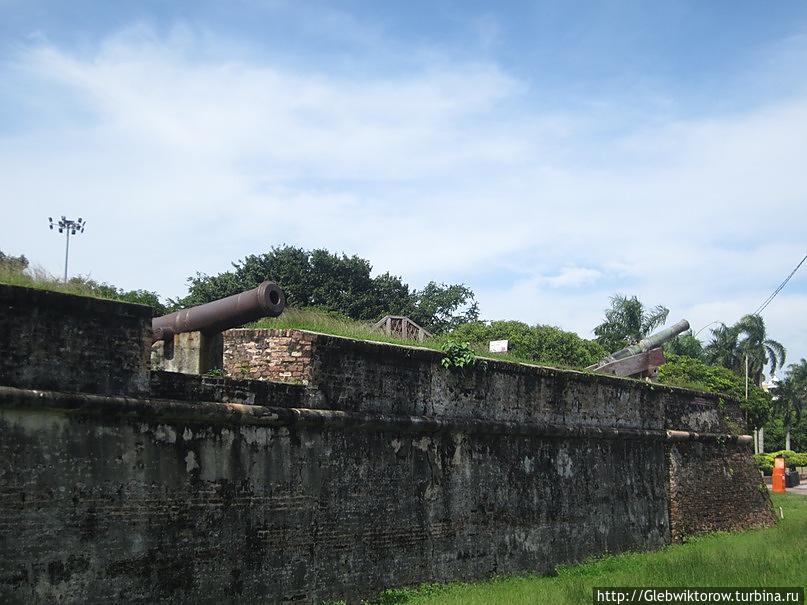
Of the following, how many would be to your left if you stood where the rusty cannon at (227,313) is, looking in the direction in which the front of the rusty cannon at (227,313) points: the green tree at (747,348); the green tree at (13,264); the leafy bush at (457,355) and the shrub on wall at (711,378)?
3

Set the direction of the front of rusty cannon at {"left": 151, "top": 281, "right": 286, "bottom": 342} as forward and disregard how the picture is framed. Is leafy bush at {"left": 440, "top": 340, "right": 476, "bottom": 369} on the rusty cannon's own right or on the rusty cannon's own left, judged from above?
on the rusty cannon's own left

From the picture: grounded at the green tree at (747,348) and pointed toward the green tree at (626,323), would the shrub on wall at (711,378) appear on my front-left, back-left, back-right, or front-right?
front-left

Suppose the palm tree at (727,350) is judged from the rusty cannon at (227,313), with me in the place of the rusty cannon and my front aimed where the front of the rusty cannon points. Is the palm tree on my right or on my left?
on my left

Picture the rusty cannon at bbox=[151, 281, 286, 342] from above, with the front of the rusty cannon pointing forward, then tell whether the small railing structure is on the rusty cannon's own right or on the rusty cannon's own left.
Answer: on the rusty cannon's own left

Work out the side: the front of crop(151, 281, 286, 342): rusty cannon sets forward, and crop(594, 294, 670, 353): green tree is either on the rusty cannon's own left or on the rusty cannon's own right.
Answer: on the rusty cannon's own left

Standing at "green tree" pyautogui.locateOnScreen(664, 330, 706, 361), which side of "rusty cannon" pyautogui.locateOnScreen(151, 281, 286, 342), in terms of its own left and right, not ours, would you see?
left

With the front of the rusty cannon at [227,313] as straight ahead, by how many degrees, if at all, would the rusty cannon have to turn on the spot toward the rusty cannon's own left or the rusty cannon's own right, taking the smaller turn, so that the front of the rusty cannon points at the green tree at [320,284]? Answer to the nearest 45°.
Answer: approximately 135° to the rusty cannon's own left

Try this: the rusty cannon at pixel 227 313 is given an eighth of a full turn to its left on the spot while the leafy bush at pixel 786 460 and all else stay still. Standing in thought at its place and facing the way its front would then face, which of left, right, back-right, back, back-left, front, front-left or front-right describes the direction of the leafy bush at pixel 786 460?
front-left

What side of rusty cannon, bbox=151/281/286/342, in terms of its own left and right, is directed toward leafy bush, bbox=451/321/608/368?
left

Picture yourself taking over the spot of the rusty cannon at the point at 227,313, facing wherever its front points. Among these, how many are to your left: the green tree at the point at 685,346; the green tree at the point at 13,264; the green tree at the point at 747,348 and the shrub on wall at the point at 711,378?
3

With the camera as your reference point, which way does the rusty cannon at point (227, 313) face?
facing the viewer and to the right of the viewer
